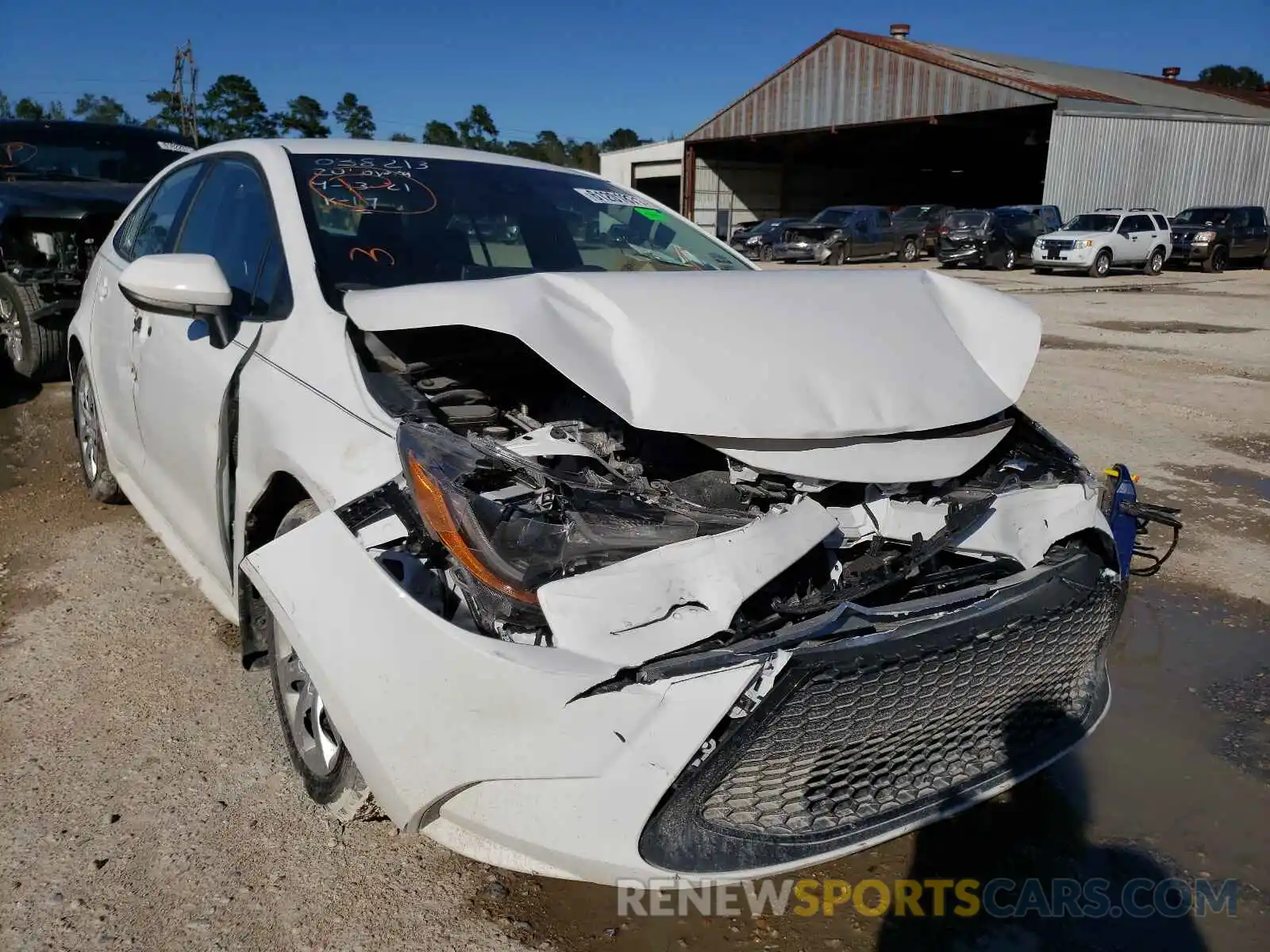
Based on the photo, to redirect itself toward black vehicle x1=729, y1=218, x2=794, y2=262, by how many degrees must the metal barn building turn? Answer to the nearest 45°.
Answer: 0° — it already faces it

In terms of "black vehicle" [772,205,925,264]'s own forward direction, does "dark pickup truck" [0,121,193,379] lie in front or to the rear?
in front

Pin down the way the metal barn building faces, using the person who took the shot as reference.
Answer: facing the viewer and to the left of the viewer

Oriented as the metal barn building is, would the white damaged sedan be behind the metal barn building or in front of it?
in front

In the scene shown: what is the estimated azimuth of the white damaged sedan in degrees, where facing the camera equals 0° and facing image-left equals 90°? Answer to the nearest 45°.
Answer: approximately 315°

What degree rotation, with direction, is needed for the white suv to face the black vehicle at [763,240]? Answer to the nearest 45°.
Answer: approximately 45° to its right

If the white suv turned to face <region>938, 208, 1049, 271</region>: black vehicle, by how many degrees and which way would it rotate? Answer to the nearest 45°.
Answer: approximately 45° to its right

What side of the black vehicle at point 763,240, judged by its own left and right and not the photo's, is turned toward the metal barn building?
back

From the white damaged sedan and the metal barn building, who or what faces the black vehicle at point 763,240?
the metal barn building

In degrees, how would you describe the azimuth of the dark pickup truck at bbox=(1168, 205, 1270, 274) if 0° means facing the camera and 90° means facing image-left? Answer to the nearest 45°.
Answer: approximately 45°

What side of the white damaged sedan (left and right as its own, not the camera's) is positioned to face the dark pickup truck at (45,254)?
back

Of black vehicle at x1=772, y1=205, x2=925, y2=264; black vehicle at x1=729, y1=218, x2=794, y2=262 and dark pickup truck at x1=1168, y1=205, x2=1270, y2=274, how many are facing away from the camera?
0

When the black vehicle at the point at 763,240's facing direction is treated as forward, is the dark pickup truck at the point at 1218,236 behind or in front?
behind

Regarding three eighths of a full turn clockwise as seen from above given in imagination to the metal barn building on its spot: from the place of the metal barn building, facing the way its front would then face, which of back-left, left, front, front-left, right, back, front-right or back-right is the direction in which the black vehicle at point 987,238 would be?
back
